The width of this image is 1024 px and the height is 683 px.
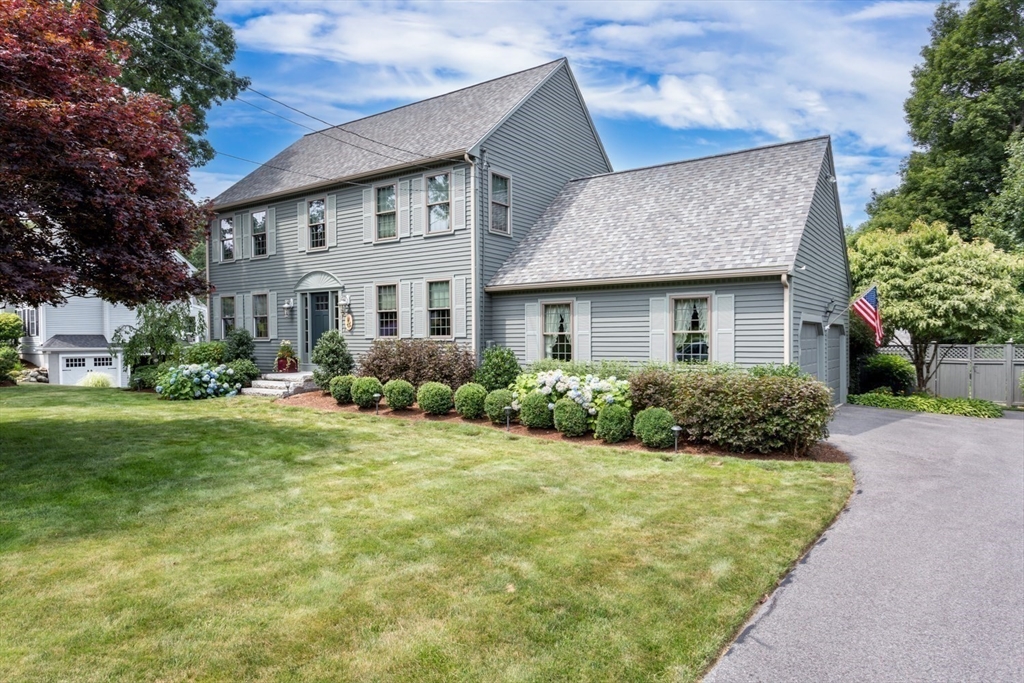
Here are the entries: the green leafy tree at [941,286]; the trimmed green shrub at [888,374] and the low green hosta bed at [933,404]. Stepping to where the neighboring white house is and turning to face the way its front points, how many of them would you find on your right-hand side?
0

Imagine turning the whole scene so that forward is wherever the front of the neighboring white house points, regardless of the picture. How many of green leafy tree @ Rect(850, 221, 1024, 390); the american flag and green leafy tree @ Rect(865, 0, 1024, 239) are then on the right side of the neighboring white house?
0

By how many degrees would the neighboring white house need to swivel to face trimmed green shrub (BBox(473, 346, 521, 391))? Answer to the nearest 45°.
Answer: approximately 45° to its left

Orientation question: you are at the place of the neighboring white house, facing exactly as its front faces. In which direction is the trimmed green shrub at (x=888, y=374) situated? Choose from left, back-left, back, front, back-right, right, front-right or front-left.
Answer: front-left

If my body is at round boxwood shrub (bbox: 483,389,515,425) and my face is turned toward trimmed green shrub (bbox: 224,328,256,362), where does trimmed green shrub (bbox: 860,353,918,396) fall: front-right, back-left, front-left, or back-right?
back-right

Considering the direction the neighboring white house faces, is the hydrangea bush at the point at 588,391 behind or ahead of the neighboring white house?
ahead

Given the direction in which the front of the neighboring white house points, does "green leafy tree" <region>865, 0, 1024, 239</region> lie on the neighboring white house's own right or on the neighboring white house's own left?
on the neighboring white house's own left

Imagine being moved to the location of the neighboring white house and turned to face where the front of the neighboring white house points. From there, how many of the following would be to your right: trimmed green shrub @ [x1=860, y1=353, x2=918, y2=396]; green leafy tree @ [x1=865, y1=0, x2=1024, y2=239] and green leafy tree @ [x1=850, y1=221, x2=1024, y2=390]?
0

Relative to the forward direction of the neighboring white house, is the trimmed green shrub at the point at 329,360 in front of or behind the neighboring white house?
in front

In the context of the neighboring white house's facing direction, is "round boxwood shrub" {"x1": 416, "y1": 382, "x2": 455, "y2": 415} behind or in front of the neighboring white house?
in front
